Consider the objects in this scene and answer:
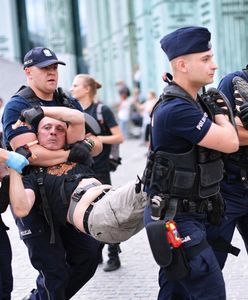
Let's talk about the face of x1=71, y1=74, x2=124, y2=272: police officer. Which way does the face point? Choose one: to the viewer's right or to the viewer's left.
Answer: to the viewer's left

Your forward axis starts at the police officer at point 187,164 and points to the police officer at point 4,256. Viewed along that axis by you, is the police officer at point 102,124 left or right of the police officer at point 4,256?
right
